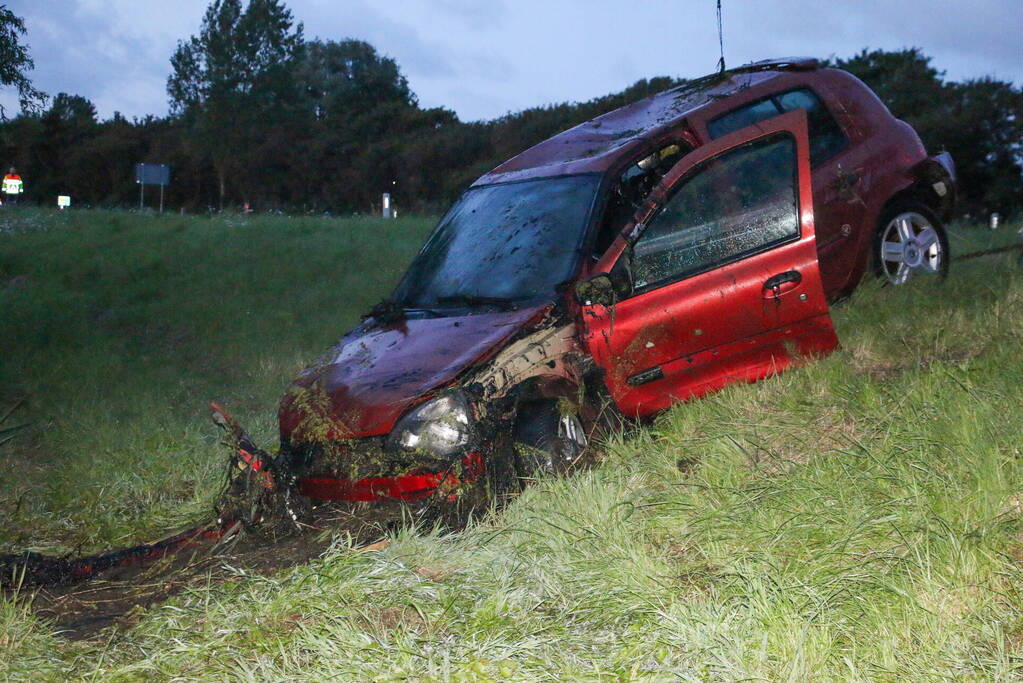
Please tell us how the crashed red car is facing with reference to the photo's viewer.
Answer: facing the viewer and to the left of the viewer

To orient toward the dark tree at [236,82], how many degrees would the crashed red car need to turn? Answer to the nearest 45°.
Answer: approximately 135° to its right
